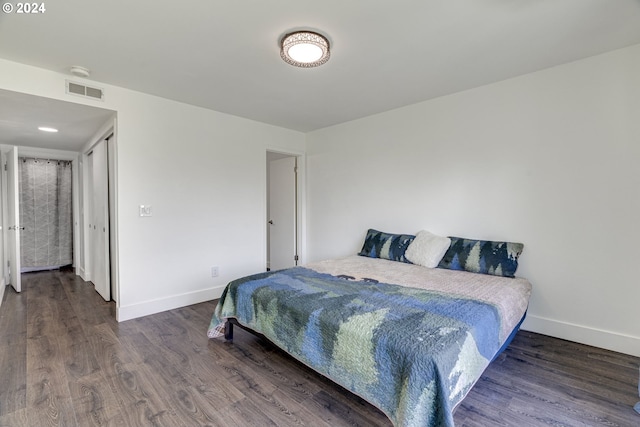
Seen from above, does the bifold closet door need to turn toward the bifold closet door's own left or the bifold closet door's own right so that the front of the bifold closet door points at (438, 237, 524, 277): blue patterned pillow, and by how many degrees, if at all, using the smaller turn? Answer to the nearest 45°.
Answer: approximately 135° to the bifold closet door's own left

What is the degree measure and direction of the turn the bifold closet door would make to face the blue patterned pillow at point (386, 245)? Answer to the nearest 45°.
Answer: approximately 135° to its left

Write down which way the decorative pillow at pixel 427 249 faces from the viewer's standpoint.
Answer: facing the viewer and to the left of the viewer

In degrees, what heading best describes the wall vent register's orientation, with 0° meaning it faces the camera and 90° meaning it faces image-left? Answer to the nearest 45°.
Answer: approximately 315°

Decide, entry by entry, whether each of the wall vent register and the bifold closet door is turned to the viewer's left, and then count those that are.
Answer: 1

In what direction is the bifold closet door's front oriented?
to the viewer's left

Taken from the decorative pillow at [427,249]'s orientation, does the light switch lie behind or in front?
in front

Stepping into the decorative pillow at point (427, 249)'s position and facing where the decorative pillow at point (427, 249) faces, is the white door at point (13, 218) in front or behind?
in front
